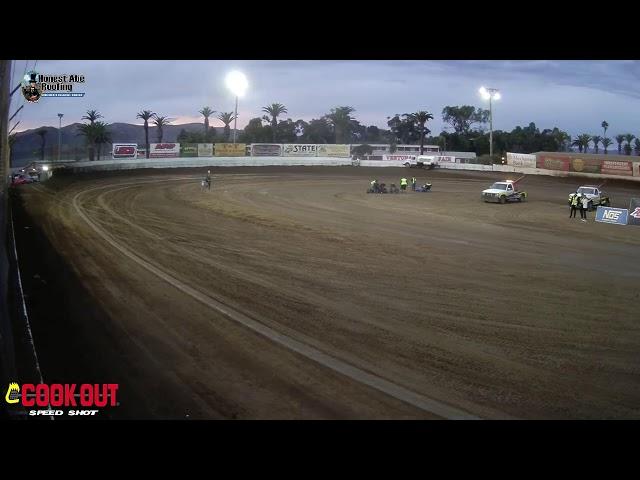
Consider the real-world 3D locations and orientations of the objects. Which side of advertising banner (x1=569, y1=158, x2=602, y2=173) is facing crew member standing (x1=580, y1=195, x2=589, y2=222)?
front

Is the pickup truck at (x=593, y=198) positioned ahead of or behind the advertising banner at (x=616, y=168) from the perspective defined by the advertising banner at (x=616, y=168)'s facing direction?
ahead

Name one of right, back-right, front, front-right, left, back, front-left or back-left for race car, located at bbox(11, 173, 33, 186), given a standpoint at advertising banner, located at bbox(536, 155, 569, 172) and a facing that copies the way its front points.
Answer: front-right

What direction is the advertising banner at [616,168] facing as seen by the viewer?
toward the camera

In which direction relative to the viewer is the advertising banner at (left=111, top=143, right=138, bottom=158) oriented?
toward the camera

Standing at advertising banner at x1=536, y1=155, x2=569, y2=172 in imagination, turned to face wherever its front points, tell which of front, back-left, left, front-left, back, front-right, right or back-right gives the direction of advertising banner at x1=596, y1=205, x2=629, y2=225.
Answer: front

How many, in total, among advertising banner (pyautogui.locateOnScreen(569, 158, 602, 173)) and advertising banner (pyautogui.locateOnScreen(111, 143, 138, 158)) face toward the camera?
2

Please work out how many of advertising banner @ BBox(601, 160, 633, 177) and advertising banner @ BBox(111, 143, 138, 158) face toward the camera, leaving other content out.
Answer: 2
